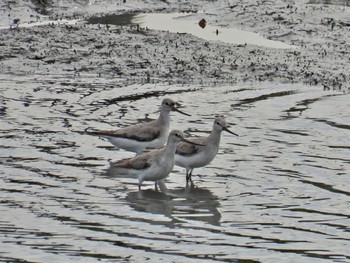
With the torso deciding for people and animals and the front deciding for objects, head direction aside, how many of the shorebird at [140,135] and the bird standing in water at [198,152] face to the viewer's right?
2

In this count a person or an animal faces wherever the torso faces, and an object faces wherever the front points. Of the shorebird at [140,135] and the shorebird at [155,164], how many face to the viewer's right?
2

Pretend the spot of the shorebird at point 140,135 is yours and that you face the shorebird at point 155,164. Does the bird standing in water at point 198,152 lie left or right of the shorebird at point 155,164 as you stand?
left

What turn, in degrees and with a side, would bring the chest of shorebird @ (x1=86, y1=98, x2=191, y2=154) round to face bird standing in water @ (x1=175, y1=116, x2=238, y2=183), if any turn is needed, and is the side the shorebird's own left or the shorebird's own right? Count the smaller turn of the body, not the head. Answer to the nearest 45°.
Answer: approximately 45° to the shorebird's own right

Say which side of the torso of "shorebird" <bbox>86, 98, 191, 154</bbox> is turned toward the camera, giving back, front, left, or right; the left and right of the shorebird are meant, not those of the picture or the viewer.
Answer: right

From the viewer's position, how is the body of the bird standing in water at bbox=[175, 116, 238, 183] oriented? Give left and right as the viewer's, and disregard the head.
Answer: facing to the right of the viewer

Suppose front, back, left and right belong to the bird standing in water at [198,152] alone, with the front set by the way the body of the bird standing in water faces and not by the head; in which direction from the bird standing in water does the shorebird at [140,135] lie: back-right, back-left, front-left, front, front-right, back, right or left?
back-left

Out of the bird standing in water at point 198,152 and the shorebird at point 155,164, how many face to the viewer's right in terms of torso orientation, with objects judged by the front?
2

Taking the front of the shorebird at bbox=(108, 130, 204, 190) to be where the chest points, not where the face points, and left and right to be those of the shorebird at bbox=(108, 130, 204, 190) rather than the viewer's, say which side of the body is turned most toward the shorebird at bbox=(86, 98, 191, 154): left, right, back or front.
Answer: left

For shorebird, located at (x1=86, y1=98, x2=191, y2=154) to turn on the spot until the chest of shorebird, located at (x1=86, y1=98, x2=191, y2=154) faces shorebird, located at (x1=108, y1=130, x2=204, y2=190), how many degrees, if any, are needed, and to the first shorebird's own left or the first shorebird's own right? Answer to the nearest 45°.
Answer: approximately 90° to the first shorebird's own right

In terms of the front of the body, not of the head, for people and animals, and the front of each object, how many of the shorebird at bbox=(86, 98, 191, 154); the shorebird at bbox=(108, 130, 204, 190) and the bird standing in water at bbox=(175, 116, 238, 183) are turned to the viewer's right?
3

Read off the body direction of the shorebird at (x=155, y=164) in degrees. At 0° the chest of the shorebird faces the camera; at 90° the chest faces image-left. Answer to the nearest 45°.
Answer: approximately 270°

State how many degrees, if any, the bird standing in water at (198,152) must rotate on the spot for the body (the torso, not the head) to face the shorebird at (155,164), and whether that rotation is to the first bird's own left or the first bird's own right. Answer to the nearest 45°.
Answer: approximately 135° to the first bird's own right
